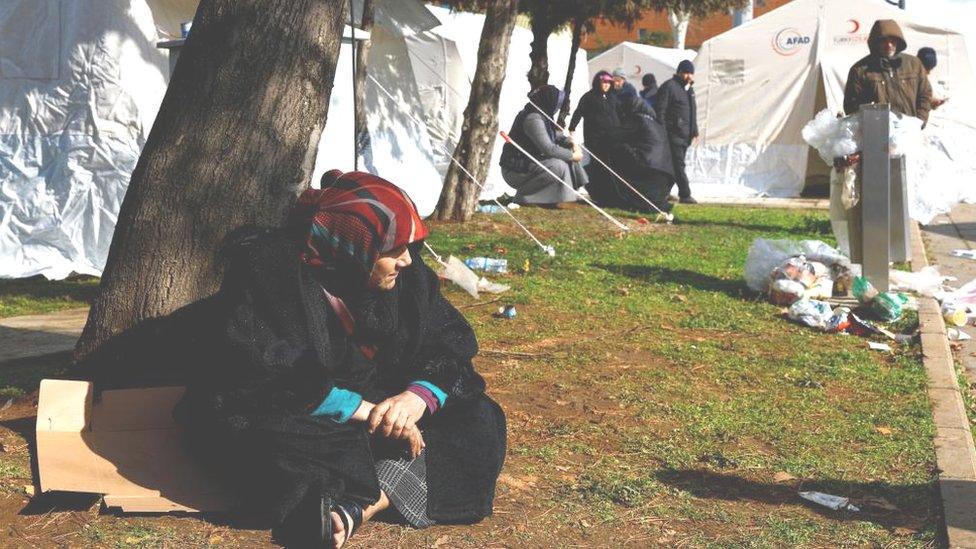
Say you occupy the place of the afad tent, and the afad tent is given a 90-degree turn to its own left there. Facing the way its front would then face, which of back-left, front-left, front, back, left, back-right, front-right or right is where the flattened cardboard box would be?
right

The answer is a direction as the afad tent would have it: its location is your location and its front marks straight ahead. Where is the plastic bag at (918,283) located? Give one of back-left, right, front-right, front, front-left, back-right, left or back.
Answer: front

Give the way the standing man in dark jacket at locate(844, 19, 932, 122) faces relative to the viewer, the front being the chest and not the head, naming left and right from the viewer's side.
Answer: facing the viewer

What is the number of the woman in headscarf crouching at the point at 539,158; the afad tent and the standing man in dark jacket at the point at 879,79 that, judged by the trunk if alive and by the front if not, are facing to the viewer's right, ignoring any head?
1

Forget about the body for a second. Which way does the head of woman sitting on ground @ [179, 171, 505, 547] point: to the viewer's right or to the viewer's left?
to the viewer's right

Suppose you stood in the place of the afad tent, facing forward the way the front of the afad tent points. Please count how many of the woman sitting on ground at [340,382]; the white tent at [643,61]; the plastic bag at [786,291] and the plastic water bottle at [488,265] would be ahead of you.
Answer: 3

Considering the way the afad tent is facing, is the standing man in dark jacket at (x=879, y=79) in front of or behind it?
in front

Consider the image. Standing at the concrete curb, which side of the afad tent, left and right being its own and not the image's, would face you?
front

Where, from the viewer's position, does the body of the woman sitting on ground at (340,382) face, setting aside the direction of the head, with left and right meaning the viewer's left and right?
facing the viewer and to the right of the viewer

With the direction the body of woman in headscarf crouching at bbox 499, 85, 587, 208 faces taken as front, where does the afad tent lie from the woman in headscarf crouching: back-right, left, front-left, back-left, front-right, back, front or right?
front-left

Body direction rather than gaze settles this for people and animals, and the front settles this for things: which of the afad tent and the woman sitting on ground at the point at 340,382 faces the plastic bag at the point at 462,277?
the afad tent

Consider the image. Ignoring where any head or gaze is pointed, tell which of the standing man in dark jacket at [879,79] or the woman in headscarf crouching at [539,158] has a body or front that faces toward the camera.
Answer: the standing man in dark jacket

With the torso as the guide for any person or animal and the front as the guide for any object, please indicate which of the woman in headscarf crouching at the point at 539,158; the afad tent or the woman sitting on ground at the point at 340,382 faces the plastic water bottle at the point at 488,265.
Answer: the afad tent

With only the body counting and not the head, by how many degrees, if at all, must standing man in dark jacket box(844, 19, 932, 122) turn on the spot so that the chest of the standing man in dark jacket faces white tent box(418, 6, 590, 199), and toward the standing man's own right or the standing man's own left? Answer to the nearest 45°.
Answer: approximately 135° to the standing man's own right

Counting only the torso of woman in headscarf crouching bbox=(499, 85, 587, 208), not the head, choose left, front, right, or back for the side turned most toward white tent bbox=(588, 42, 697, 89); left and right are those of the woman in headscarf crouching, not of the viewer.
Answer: left

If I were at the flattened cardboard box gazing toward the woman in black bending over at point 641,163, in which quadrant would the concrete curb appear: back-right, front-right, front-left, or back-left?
front-right

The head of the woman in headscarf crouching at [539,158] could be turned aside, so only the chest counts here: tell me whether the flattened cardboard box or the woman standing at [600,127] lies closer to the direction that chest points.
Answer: the woman standing

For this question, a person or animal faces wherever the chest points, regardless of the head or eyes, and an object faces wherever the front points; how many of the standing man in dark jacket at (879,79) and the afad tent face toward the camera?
2

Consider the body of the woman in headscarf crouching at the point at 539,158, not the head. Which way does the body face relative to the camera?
to the viewer's right

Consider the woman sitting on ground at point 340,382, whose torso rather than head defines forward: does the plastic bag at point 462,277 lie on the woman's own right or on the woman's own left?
on the woman's own left
